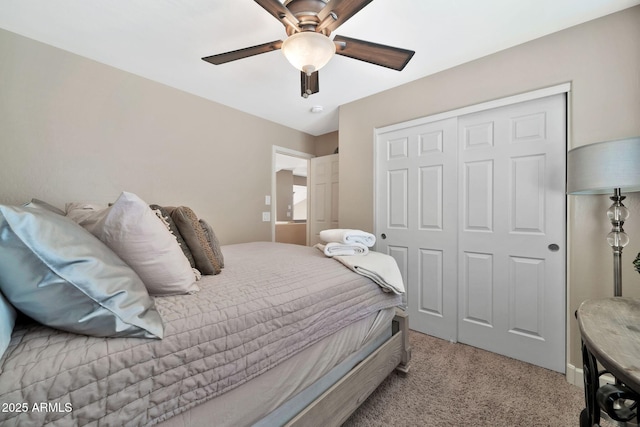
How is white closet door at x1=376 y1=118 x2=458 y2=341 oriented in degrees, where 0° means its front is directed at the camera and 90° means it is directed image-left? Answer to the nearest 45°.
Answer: approximately 45°

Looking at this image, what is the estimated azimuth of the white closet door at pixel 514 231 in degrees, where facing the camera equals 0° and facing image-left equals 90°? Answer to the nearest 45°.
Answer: approximately 45°

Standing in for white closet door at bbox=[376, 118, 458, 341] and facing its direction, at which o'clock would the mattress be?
The mattress is roughly at 11 o'clock from the white closet door.

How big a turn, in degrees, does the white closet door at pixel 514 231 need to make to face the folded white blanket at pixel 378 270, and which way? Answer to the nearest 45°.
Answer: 0° — it already faces it

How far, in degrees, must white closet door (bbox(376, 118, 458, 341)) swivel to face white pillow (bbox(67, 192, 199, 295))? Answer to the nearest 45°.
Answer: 0° — it already faces it

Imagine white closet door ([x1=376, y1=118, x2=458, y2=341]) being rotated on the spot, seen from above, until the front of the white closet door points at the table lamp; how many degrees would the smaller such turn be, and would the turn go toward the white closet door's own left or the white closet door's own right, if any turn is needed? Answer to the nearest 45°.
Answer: approximately 90° to the white closet door's own left
